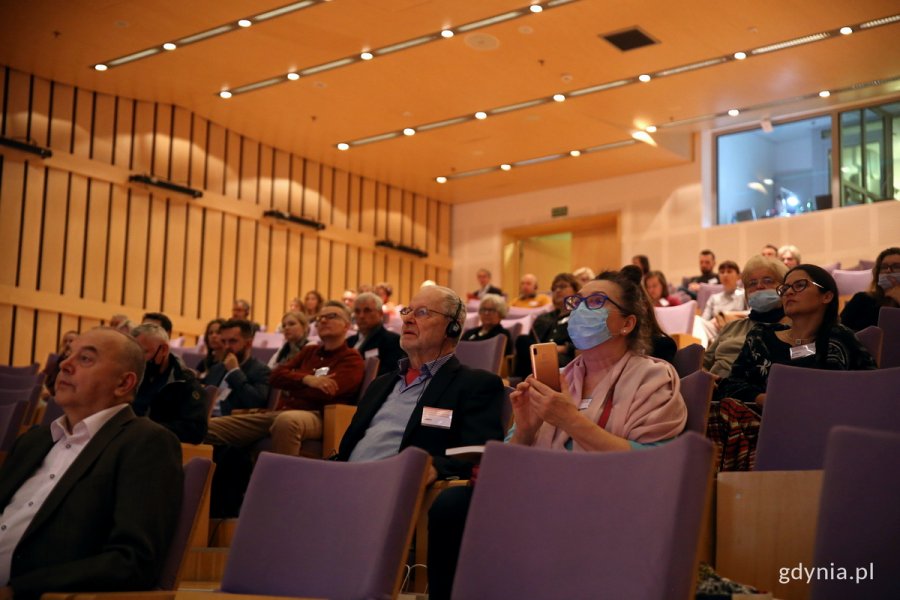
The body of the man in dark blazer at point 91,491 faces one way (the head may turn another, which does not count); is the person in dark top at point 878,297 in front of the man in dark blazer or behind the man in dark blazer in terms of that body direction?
behind

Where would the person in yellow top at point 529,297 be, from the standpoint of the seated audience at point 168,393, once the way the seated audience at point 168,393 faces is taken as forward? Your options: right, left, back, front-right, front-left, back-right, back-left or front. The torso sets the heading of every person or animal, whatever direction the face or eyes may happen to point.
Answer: back

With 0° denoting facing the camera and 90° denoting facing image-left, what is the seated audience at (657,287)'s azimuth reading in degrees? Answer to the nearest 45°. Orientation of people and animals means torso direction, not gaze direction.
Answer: approximately 45°

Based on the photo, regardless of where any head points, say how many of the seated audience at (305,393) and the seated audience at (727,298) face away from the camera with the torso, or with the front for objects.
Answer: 0

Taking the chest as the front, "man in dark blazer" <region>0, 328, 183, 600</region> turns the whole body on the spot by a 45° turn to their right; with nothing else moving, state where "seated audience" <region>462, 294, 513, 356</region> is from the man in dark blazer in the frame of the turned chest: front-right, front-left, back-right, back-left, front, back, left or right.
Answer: back-right

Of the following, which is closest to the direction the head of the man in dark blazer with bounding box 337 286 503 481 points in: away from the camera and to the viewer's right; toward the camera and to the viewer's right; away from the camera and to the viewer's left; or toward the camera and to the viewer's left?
toward the camera and to the viewer's left

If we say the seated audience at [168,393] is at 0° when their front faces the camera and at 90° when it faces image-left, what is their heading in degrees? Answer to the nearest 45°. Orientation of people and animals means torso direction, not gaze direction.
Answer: approximately 45°
